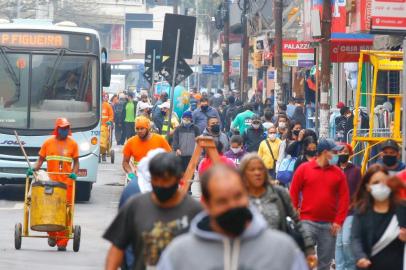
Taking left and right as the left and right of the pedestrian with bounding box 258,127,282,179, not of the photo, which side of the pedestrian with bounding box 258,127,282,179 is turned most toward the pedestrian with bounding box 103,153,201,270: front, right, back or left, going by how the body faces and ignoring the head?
front

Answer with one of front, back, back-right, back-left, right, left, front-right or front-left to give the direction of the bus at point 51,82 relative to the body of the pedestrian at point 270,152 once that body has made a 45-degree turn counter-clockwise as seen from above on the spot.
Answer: back

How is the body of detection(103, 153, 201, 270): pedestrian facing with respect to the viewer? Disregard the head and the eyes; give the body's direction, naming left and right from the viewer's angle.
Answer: facing the viewer

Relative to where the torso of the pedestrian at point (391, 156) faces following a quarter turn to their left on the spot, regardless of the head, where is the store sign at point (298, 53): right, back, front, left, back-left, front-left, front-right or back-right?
left

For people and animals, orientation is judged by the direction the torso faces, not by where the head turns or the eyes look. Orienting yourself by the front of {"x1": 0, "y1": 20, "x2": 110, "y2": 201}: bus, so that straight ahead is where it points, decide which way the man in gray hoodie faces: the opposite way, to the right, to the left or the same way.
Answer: the same way

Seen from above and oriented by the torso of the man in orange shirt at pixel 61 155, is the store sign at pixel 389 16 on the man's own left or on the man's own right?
on the man's own left

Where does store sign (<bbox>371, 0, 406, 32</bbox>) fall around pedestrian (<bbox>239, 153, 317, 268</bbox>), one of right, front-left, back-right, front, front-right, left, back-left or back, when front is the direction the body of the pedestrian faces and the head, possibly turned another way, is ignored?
back

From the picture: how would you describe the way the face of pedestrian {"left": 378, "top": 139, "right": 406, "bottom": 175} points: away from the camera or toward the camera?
toward the camera

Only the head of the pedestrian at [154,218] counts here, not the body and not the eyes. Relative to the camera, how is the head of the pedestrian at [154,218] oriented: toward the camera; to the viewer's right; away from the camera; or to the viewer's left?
toward the camera

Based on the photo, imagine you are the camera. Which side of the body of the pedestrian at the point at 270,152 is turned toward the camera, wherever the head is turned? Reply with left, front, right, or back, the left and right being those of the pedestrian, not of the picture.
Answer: front

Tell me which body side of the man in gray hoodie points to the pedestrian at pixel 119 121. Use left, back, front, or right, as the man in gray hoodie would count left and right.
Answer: back

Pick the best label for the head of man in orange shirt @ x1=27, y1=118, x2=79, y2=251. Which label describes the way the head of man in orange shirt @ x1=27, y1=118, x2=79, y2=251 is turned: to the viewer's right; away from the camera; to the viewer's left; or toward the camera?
toward the camera

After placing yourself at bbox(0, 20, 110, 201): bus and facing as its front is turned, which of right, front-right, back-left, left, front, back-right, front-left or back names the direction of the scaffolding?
front-left

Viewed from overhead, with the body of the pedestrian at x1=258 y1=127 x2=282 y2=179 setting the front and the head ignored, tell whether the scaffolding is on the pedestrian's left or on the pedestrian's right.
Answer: on the pedestrian's left

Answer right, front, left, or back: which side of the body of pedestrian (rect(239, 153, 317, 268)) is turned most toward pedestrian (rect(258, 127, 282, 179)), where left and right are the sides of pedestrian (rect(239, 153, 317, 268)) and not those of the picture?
back

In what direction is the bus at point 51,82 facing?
toward the camera

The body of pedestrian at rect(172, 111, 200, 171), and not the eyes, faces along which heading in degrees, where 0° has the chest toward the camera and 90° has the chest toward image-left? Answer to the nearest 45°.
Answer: approximately 0°

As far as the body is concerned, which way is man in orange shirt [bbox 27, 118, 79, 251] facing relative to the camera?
toward the camera
